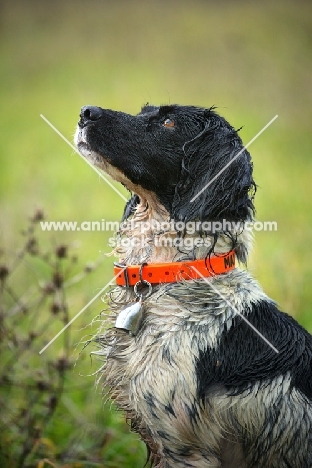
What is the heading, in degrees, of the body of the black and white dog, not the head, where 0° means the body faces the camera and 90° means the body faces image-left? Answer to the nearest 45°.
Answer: approximately 90°
